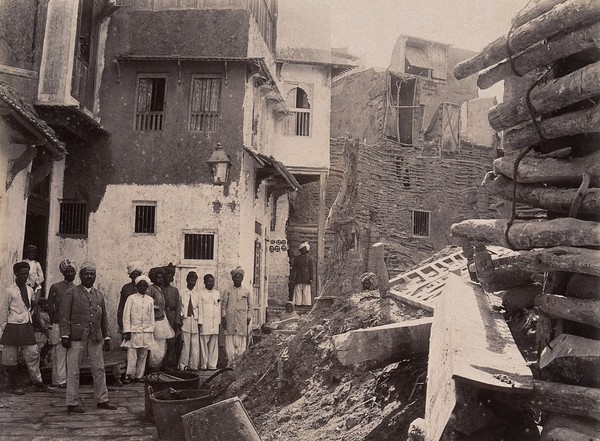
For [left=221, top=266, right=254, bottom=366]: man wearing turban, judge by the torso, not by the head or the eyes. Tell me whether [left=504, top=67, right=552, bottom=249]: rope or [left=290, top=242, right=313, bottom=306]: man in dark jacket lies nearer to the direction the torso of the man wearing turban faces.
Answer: the rope

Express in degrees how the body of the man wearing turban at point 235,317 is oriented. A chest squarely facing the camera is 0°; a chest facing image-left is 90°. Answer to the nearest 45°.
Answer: approximately 0°

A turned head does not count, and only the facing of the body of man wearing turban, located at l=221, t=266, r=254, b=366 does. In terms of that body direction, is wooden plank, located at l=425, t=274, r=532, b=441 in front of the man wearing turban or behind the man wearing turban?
in front
